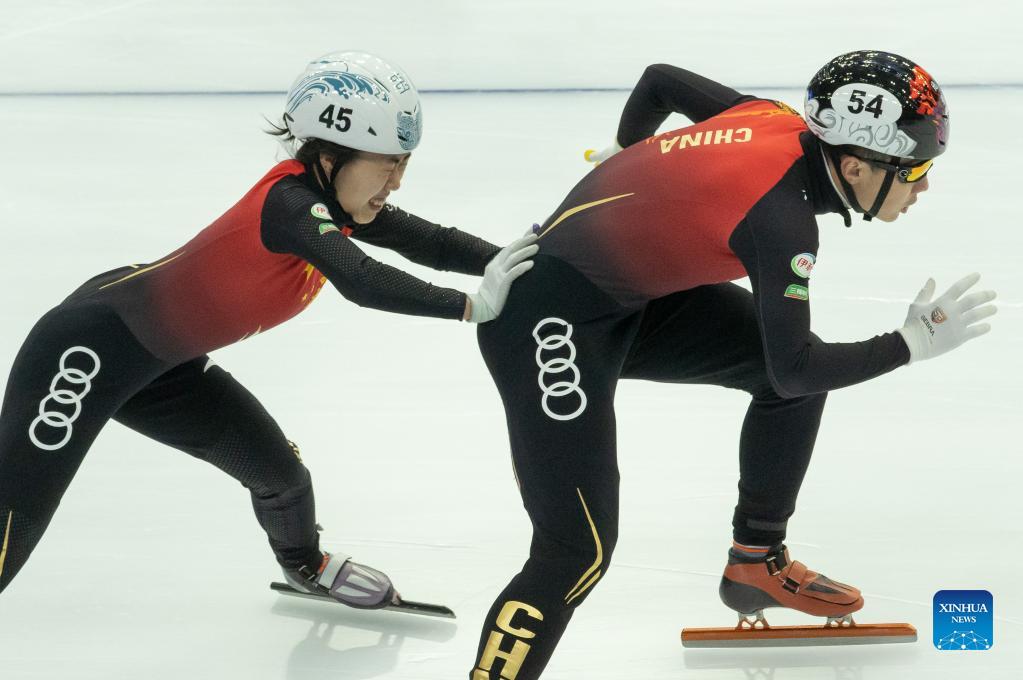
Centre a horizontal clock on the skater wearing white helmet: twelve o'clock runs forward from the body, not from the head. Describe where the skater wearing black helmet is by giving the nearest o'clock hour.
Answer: The skater wearing black helmet is roughly at 1 o'clock from the skater wearing white helmet.

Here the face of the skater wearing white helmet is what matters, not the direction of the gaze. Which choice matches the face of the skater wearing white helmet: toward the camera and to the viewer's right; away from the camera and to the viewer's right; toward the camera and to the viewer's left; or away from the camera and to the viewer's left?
toward the camera and to the viewer's right

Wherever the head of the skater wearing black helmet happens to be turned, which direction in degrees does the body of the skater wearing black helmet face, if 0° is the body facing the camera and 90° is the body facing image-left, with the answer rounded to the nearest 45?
approximately 270°

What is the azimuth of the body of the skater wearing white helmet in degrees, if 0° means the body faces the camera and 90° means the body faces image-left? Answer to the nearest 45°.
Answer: approximately 270°

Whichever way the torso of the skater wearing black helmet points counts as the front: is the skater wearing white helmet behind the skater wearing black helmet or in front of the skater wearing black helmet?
behind

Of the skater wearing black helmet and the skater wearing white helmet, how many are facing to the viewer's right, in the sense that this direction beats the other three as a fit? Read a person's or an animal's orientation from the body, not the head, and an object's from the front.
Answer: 2

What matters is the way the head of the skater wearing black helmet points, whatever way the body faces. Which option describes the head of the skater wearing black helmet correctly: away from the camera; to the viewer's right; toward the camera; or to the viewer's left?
to the viewer's right
